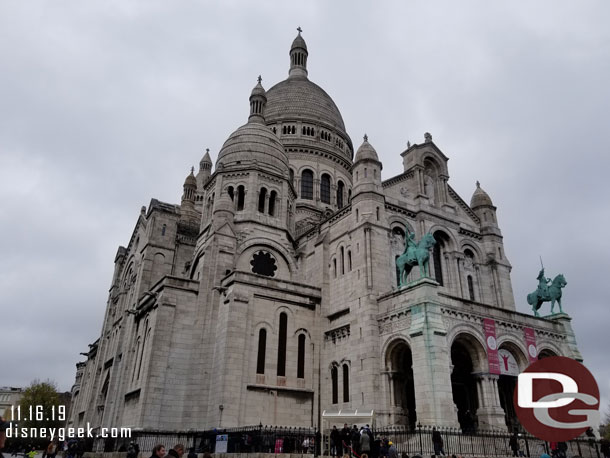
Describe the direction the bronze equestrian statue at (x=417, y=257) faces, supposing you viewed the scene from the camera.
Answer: facing the viewer and to the right of the viewer

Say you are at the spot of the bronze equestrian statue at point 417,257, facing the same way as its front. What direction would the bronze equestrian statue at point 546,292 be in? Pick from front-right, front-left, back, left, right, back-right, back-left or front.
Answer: left

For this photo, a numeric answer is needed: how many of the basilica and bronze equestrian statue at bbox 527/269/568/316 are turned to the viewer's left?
0

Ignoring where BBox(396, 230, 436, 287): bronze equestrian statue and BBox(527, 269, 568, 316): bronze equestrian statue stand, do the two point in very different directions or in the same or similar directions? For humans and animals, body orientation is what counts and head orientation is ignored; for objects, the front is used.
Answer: same or similar directions

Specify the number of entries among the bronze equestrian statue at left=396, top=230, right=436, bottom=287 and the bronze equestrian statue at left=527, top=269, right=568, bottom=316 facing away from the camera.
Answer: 0

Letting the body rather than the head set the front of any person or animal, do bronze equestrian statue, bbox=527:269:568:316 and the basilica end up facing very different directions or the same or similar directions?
same or similar directions

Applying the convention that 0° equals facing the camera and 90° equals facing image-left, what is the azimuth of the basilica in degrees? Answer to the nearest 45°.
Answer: approximately 315°

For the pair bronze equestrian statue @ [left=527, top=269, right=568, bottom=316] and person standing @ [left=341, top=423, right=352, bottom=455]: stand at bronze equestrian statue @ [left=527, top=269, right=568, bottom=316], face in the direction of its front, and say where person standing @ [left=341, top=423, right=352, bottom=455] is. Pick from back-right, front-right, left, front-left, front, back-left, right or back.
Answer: right

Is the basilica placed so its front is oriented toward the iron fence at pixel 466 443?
yes
